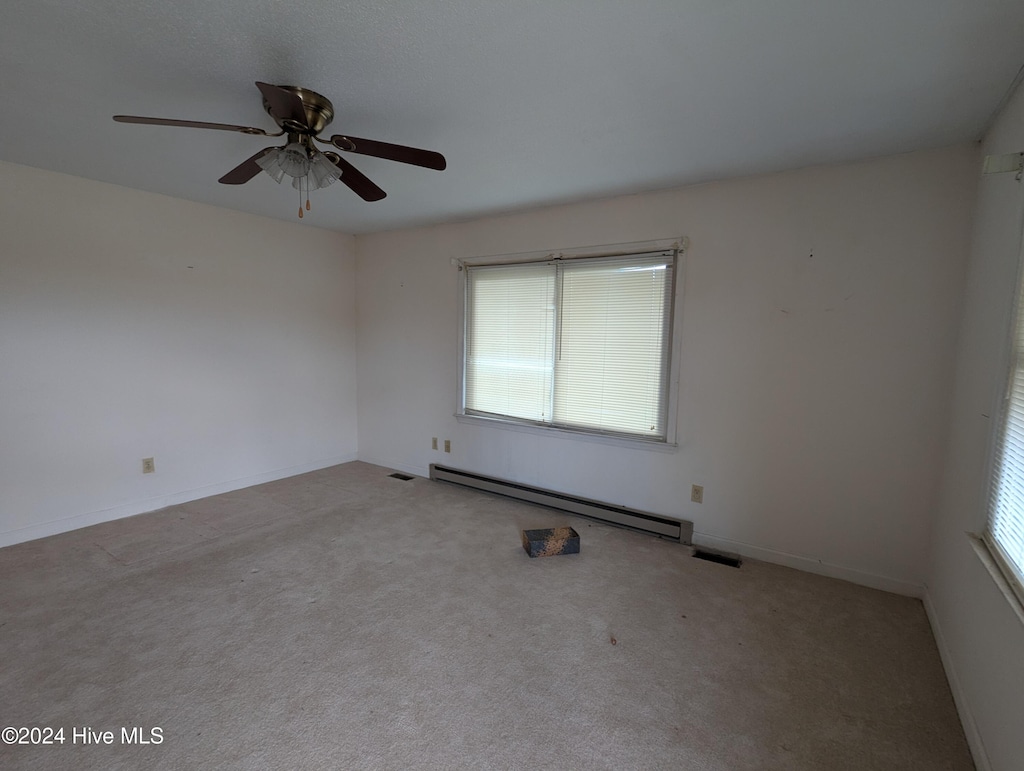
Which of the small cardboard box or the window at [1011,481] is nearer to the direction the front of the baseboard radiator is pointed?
the small cardboard box

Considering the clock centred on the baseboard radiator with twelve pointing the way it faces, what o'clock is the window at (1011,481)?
The window is roughly at 9 o'clock from the baseboard radiator.

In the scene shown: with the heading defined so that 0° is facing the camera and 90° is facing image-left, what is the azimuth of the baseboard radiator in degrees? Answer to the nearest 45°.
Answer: approximately 45°

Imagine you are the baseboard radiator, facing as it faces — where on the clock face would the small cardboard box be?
The small cardboard box is roughly at 11 o'clock from the baseboard radiator.
